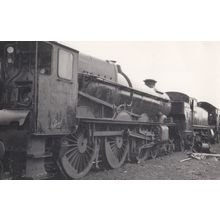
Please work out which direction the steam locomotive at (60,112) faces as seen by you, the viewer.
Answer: facing away from the viewer and to the right of the viewer
